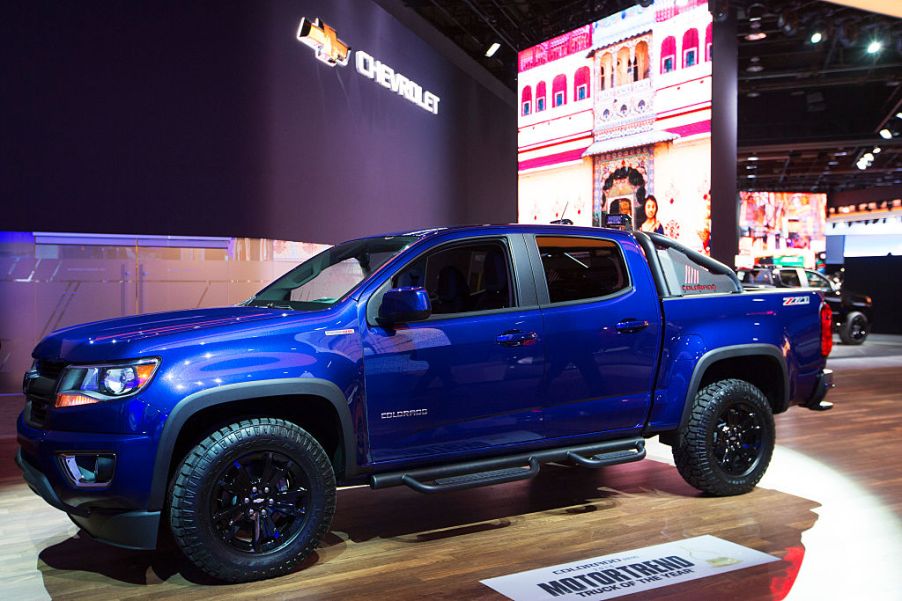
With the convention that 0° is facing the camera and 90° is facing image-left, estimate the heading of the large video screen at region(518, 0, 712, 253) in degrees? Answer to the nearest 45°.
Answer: approximately 45°

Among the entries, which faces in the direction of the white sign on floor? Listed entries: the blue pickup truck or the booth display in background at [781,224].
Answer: the booth display in background

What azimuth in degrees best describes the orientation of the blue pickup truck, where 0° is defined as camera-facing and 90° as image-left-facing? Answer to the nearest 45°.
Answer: approximately 45°

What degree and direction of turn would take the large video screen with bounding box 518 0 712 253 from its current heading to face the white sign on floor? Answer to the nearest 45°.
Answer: approximately 45° to its left

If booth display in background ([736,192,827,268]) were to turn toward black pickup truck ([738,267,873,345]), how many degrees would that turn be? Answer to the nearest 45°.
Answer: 0° — it already faces it

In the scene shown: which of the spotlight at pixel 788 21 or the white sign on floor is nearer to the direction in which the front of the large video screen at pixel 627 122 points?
the white sign on floor

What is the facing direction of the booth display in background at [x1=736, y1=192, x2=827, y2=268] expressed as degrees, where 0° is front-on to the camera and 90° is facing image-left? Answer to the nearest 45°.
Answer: approximately 0°

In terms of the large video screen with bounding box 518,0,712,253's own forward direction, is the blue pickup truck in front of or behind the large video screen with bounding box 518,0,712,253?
in front

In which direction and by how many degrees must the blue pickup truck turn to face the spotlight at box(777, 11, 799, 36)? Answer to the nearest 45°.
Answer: approximately 180°

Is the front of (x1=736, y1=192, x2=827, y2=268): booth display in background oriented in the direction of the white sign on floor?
yes
